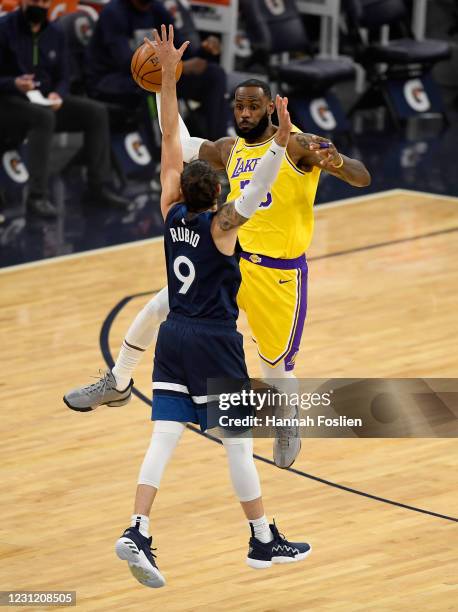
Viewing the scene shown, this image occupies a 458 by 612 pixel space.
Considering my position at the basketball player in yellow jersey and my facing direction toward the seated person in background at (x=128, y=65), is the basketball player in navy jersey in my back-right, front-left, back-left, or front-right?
back-left

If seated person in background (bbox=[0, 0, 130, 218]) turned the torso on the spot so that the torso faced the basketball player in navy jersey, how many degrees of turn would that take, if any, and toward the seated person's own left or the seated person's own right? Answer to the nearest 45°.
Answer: approximately 45° to the seated person's own right

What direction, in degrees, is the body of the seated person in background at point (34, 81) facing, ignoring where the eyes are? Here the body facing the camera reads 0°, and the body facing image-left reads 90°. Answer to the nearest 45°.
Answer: approximately 315°

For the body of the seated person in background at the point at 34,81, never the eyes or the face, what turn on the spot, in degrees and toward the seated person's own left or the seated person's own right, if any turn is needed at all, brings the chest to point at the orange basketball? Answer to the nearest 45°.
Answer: approximately 45° to the seated person's own right

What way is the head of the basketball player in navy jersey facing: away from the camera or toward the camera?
away from the camera

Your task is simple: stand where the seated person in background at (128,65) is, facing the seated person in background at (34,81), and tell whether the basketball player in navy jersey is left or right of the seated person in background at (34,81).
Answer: left

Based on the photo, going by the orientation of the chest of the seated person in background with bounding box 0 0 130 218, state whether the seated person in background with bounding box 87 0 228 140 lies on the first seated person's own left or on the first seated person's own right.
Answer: on the first seated person's own left
